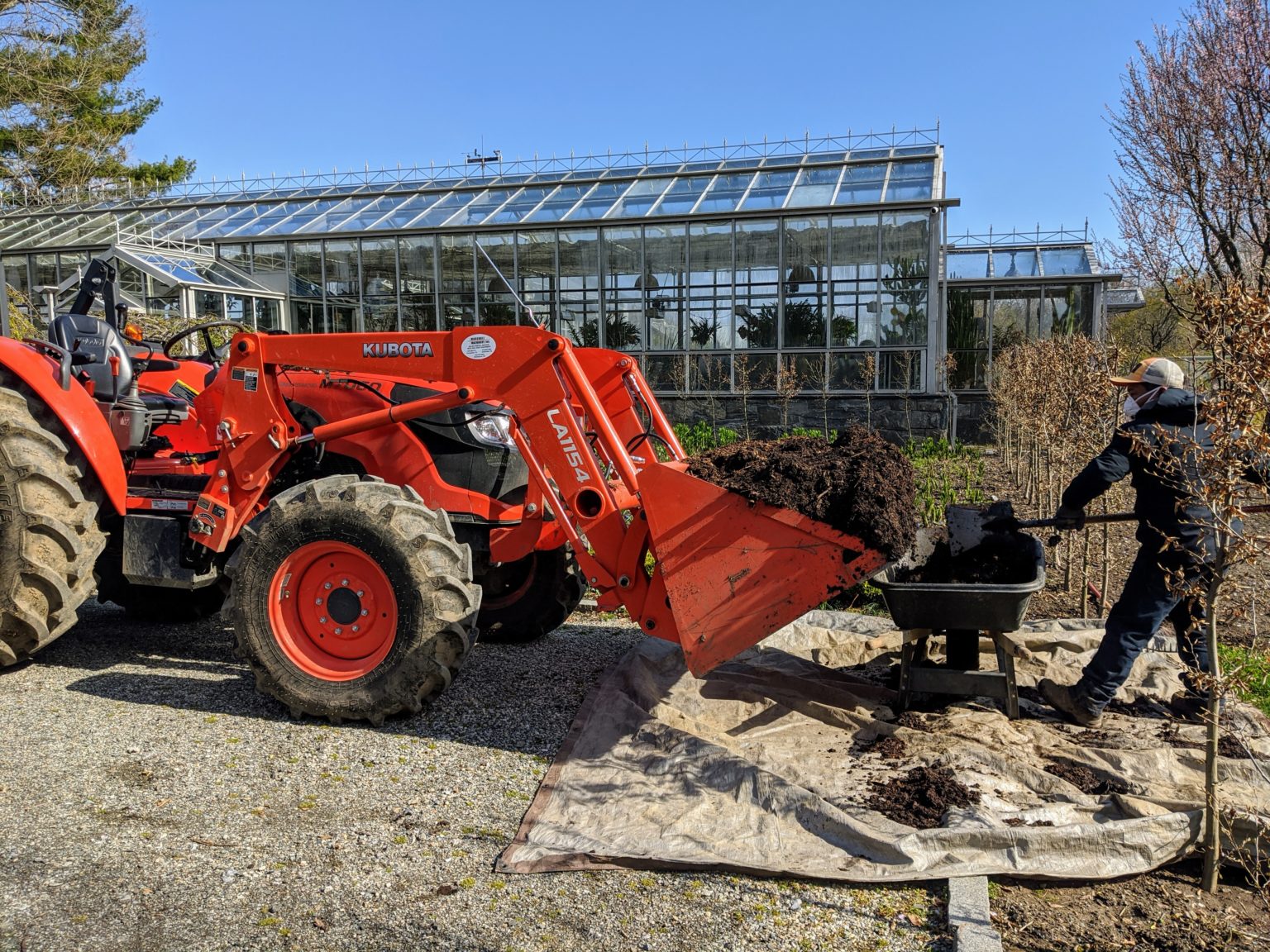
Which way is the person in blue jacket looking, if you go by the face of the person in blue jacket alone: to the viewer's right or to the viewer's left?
to the viewer's left

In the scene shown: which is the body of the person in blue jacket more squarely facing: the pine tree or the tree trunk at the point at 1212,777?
the pine tree

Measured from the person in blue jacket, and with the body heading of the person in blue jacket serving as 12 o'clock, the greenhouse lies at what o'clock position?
The greenhouse is roughly at 2 o'clock from the person in blue jacket.

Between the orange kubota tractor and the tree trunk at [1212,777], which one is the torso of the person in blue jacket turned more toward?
the orange kubota tractor

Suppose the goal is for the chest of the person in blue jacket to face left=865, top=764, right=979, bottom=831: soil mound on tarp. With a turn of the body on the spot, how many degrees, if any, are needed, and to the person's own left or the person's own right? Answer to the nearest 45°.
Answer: approximately 45° to the person's own left

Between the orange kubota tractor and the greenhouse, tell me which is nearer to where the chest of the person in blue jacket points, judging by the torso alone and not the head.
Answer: the orange kubota tractor

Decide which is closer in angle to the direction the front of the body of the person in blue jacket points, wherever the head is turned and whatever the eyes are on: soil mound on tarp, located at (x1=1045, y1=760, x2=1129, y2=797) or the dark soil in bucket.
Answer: the dark soil in bucket

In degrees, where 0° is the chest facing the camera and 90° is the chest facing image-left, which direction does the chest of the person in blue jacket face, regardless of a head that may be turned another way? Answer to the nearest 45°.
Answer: approximately 90°
